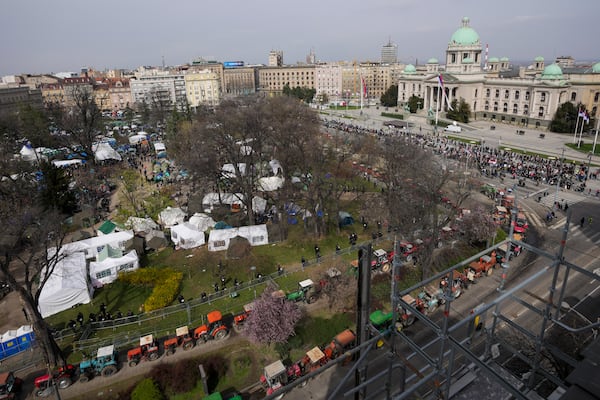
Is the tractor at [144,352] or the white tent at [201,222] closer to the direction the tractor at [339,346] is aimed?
the tractor

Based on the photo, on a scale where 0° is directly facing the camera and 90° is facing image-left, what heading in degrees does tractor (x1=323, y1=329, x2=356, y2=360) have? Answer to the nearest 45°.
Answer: approximately 45°

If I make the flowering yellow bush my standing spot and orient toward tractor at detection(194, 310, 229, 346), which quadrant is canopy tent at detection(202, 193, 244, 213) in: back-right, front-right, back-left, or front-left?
back-left

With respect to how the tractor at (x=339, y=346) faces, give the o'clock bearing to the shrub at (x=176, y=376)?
The shrub is roughly at 1 o'clock from the tractor.

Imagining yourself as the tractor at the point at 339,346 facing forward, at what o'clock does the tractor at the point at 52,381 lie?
the tractor at the point at 52,381 is roughly at 1 o'clock from the tractor at the point at 339,346.

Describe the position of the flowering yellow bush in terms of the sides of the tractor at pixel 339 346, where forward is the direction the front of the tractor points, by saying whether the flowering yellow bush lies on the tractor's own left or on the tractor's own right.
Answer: on the tractor's own right

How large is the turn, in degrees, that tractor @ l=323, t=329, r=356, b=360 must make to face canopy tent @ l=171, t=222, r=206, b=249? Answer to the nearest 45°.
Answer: approximately 90° to its right
